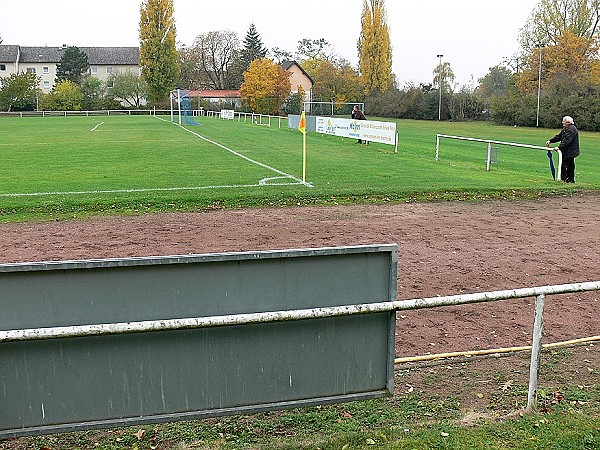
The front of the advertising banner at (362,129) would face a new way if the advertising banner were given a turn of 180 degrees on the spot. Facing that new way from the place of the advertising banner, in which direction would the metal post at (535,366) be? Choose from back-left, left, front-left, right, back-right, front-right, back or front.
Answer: back-right

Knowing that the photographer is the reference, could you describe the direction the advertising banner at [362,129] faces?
facing the viewer and to the left of the viewer

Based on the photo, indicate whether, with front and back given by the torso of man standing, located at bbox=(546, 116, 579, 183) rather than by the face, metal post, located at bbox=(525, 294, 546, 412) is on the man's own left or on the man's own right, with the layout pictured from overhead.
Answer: on the man's own left

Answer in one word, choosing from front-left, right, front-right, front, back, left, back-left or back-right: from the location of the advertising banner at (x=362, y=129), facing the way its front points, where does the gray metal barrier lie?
front-left

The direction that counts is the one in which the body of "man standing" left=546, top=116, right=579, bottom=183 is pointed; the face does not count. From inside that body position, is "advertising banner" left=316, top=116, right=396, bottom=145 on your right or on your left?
on your right

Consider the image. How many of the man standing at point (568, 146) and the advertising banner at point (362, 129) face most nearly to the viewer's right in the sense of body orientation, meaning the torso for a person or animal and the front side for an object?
0

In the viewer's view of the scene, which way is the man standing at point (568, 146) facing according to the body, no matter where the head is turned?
to the viewer's left

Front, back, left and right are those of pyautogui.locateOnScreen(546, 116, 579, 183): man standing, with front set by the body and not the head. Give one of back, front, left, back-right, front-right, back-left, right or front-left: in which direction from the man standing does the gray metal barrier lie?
left
